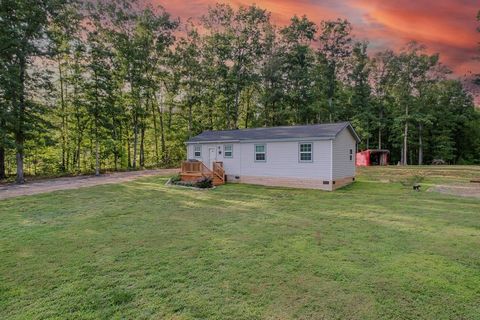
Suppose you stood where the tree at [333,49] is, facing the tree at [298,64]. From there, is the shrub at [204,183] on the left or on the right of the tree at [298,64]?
left

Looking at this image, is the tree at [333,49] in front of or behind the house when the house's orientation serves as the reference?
behind

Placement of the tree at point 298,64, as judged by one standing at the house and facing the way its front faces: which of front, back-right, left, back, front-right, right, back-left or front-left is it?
back-right

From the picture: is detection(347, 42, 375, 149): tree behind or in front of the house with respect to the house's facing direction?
behind

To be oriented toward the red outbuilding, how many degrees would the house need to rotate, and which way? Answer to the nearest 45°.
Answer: approximately 180°

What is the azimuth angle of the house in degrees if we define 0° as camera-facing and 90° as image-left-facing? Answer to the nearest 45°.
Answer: approximately 45°

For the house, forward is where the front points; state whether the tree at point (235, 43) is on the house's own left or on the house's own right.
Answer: on the house's own right

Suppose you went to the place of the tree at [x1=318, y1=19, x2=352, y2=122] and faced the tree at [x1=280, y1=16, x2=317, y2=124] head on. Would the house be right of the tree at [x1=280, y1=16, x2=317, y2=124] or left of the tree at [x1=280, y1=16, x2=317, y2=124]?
left

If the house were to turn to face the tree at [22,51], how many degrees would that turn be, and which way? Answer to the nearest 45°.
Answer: approximately 45° to its right
